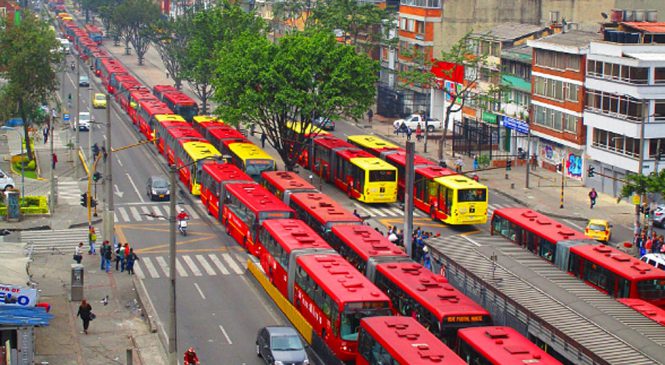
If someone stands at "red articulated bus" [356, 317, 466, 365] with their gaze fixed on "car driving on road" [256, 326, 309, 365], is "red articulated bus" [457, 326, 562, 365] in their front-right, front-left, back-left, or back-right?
back-right

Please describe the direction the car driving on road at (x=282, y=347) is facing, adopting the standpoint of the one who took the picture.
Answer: facing the viewer and to the right of the viewer
